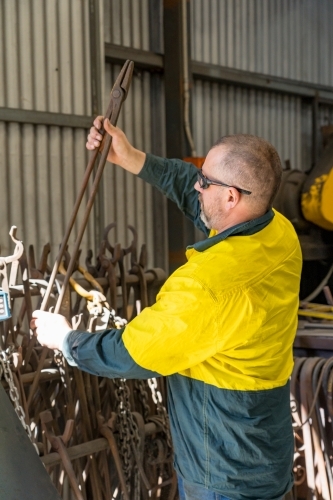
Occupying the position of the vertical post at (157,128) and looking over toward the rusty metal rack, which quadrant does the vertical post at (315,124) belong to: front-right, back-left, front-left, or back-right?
back-left

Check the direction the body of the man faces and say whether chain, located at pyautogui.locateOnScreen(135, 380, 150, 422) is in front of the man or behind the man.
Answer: in front

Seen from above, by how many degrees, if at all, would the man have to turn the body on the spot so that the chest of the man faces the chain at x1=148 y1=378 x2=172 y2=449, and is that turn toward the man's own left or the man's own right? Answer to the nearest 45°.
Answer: approximately 45° to the man's own right

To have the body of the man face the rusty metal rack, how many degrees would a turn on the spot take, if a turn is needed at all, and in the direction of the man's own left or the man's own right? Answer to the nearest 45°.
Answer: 0° — they already face it

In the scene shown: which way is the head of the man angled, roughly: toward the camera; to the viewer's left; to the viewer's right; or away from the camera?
to the viewer's left

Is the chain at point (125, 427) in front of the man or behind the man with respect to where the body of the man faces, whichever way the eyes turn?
in front

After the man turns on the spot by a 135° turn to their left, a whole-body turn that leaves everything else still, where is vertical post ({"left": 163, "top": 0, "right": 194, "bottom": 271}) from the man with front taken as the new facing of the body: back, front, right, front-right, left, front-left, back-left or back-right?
back

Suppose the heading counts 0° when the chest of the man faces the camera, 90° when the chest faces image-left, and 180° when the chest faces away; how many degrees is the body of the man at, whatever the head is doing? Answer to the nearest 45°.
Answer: approximately 135°
